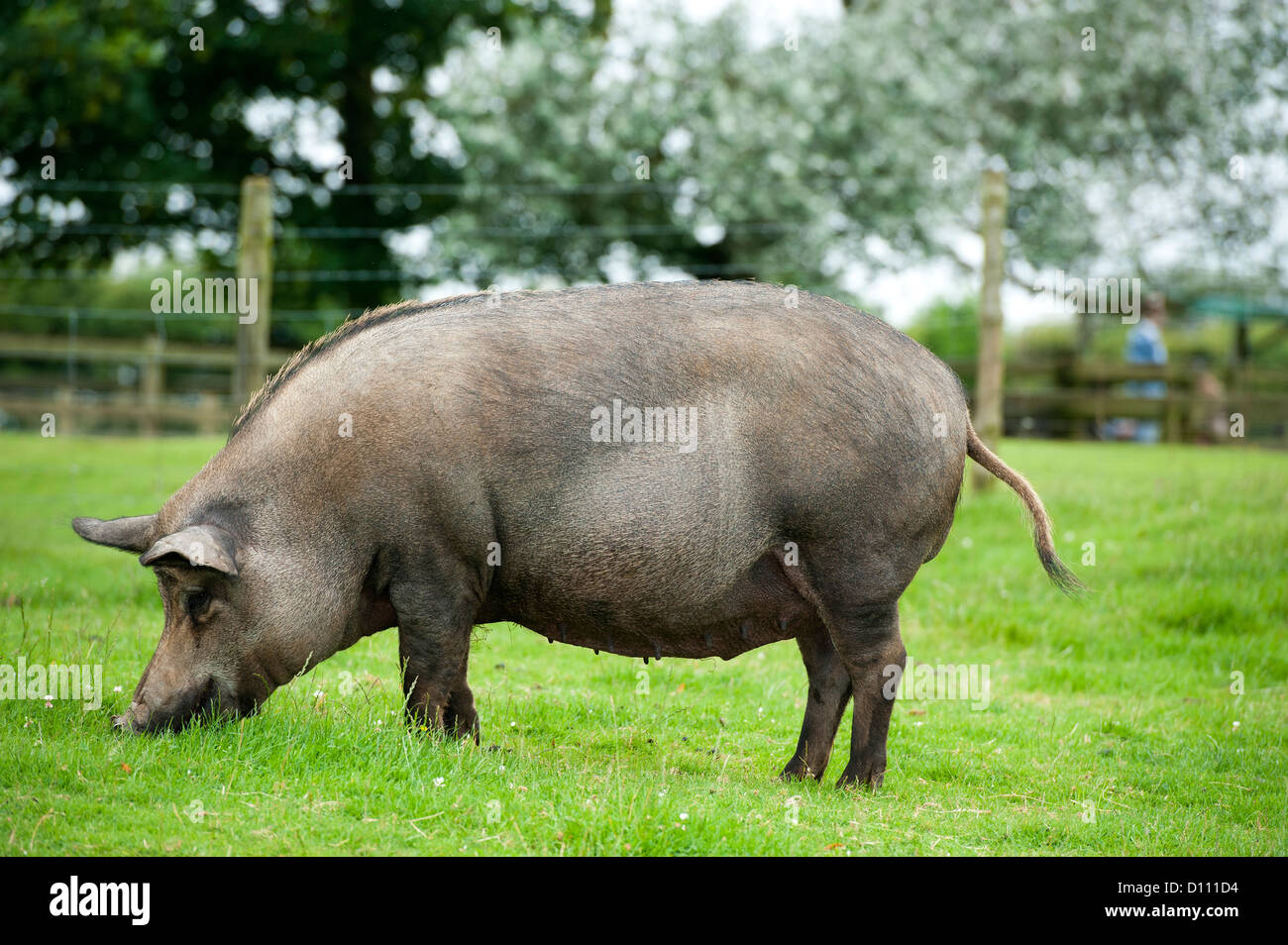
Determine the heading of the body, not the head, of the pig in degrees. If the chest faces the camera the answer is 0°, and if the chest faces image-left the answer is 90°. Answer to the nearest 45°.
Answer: approximately 90°

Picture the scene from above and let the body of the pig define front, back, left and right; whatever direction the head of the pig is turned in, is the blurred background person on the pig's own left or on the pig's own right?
on the pig's own right

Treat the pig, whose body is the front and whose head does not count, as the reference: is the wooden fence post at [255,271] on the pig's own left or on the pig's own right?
on the pig's own right

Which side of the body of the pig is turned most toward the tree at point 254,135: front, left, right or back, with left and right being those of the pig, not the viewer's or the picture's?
right

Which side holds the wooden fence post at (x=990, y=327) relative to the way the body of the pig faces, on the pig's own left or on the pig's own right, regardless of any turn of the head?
on the pig's own right
